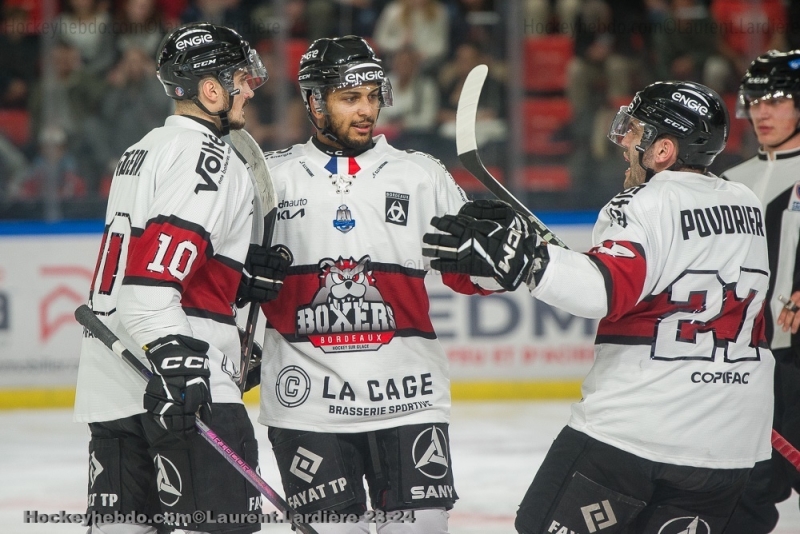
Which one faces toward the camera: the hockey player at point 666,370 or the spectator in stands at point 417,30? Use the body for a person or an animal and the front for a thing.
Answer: the spectator in stands

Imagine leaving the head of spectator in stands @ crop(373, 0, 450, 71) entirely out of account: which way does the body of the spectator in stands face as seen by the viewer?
toward the camera

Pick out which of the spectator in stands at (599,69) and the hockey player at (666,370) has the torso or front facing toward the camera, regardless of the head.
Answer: the spectator in stands

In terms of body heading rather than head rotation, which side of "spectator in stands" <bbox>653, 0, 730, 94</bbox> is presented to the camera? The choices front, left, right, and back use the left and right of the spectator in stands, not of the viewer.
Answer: front

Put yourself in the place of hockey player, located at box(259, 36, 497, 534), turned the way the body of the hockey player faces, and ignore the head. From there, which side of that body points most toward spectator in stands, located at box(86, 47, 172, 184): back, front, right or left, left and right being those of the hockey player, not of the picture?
back

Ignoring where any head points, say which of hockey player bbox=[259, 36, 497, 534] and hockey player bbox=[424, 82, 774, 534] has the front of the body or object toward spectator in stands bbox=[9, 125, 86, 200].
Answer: hockey player bbox=[424, 82, 774, 534]

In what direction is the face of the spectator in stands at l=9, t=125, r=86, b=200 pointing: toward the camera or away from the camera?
toward the camera

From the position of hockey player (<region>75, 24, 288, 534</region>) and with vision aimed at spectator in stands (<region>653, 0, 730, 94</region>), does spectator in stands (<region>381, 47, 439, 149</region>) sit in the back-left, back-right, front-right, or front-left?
front-left

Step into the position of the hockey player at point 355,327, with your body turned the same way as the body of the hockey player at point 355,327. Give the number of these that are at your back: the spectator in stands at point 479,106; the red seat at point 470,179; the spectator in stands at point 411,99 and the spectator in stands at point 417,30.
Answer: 4

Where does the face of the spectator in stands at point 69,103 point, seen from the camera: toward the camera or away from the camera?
toward the camera

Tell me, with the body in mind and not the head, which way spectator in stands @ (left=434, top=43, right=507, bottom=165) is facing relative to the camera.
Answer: toward the camera

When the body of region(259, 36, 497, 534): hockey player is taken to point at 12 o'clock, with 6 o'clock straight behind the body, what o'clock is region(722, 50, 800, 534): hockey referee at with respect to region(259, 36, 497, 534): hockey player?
region(722, 50, 800, 534): hockey referee is roughly at 8 o'clock from region(259, 36, 497, 534): hockey player.

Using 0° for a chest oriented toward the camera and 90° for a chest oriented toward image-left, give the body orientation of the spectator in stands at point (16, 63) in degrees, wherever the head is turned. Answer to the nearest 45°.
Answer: approximately 0°
